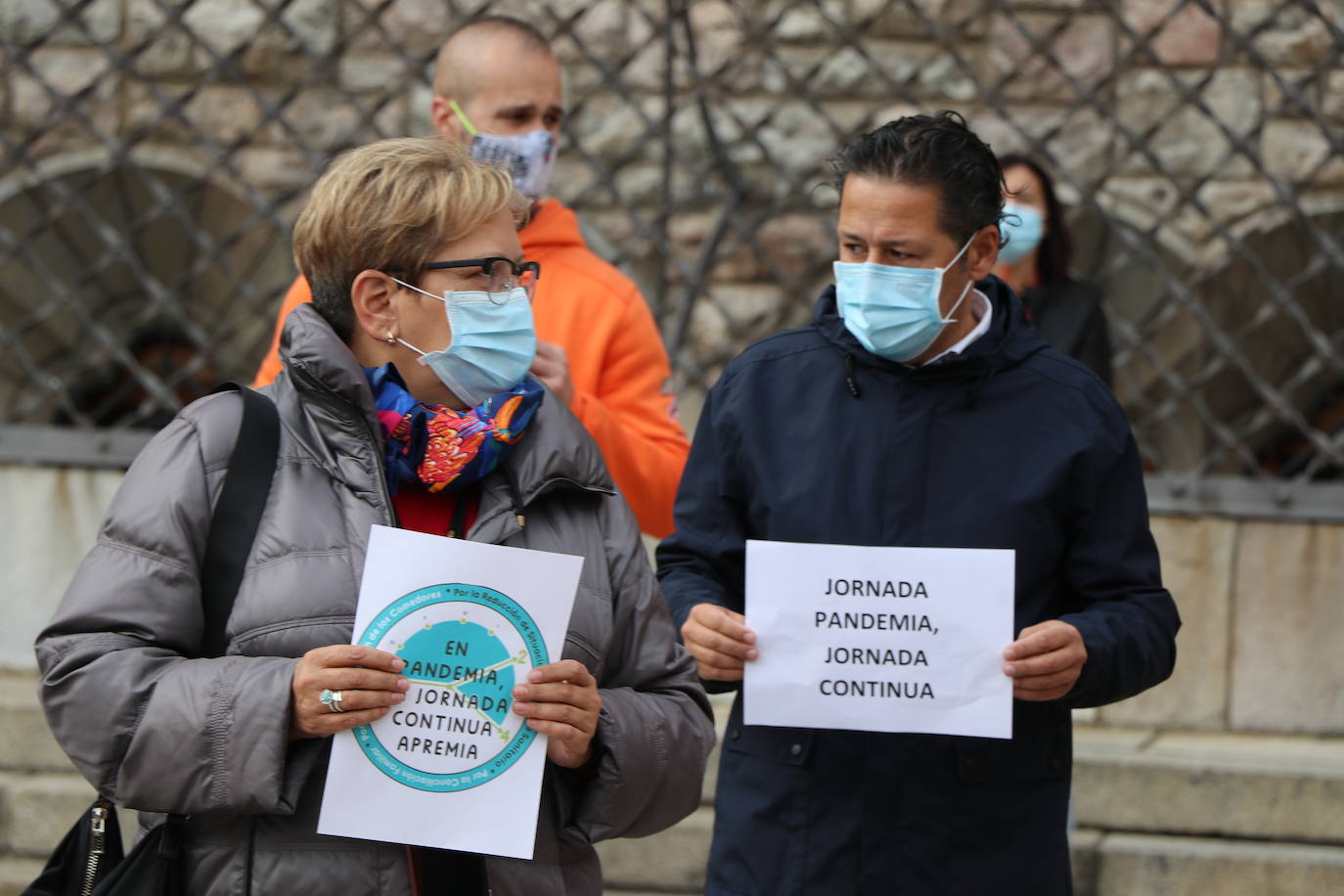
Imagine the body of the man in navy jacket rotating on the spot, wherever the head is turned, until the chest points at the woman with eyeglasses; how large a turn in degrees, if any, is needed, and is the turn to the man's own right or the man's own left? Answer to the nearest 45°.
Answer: approximately 45° to the man's own right

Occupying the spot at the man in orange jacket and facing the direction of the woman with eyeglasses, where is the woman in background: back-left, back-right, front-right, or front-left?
back-left

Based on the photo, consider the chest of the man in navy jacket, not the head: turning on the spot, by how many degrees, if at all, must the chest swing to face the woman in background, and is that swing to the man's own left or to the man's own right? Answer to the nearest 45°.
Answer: approximately 180°

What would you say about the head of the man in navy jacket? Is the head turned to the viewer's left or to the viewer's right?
to the viewer's left

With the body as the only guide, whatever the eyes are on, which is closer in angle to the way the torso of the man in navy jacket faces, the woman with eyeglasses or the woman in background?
the woman with eyeglasses

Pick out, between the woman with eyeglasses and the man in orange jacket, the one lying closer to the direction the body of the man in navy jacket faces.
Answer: the woman with eyeglasses

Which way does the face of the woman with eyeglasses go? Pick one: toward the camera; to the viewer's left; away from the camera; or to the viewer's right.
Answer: to the viewer's right

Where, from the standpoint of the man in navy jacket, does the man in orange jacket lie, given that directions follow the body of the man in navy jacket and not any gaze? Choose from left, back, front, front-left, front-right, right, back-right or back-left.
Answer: back-right

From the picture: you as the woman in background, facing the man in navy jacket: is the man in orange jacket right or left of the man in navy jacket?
right

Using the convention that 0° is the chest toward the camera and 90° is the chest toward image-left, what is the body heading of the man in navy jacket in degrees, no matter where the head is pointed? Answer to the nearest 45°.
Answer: approximately 0°

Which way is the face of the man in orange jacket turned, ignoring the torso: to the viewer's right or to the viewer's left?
to the viewer's right
